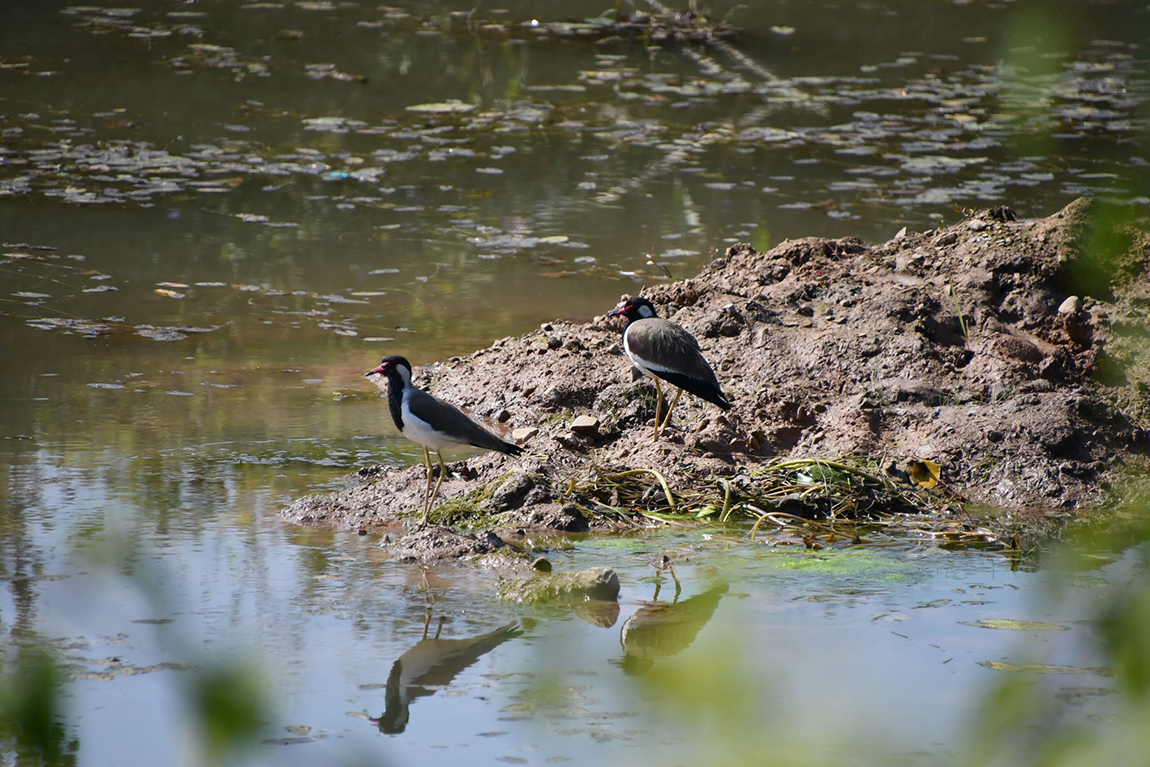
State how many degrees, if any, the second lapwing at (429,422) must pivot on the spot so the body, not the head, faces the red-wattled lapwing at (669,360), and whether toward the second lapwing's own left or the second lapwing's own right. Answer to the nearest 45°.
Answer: approximately 135° to the second lapwing's own right

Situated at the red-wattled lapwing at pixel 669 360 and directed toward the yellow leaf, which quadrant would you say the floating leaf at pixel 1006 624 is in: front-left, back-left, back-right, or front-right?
front-right

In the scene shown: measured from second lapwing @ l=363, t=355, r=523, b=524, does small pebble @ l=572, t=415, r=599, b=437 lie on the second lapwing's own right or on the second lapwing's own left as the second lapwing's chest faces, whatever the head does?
on the second lapwing's own right

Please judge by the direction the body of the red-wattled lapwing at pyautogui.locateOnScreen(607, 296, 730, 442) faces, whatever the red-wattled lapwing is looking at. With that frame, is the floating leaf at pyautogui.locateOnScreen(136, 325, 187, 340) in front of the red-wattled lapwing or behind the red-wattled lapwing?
in front

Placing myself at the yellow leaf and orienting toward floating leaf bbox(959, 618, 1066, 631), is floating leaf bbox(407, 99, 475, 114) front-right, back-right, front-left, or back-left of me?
back-right

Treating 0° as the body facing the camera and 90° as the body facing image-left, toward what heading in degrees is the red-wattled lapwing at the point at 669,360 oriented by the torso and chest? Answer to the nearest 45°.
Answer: approximately 90°

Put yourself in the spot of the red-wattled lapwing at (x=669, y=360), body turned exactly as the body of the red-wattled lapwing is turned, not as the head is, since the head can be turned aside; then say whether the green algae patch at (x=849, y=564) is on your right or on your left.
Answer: on your left

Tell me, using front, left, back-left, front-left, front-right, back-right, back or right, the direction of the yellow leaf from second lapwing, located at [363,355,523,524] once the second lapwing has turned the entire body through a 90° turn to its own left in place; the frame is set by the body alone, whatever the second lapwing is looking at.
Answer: left

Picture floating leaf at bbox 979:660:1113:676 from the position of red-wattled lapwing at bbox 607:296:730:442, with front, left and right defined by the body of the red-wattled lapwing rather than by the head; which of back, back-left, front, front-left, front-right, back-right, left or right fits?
left

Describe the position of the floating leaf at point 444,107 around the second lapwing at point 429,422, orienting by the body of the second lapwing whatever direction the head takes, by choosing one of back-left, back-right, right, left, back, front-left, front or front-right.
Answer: right

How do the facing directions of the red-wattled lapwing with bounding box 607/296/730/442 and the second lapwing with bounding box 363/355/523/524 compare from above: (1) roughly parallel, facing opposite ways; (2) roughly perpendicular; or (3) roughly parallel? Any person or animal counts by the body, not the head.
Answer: roughly parallel

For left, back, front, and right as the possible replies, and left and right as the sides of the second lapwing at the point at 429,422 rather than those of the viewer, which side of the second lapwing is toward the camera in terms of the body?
left

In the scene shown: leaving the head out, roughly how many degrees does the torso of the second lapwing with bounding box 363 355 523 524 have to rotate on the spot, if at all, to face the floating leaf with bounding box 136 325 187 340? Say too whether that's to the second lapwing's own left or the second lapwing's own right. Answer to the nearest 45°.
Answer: approximately 45° to the second lapwing's own right

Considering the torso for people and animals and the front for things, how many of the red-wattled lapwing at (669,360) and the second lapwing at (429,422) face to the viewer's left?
2
